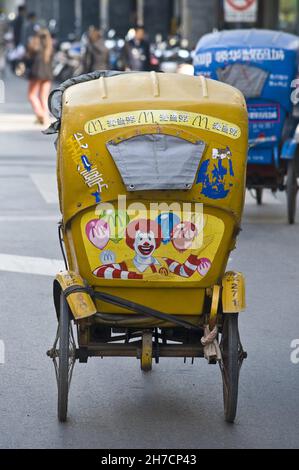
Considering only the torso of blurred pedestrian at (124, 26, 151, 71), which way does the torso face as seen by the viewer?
toward the camera

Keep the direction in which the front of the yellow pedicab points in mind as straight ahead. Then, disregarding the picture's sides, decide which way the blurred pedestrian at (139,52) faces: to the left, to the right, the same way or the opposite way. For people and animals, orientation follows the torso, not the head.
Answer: the opposite way

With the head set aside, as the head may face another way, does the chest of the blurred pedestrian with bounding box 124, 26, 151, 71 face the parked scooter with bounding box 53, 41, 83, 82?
no

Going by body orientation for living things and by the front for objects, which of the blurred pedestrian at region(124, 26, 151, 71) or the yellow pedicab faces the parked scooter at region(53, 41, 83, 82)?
the yellow pedicab

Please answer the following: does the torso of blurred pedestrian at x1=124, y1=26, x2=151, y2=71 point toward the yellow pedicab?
yes

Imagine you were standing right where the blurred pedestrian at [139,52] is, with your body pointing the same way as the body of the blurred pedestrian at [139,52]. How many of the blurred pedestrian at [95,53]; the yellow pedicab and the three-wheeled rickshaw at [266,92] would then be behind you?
0

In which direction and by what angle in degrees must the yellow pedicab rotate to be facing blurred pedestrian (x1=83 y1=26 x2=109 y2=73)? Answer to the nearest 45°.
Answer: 0° — it already faces them

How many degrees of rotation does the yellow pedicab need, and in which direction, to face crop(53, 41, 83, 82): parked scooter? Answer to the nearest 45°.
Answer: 0° — it already faces it

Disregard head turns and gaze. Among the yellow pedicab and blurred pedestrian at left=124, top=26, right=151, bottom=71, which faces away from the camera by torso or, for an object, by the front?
the yellow pedicab

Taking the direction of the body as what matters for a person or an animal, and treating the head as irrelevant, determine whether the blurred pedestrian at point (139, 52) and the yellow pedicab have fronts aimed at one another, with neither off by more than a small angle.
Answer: yes

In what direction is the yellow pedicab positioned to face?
away from the camera

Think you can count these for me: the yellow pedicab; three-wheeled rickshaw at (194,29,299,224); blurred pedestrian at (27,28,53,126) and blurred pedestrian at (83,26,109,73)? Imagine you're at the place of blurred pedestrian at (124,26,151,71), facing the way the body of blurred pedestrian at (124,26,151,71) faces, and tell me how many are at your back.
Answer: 0

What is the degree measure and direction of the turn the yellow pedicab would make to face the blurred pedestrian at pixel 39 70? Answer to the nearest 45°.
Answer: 0° — it already faces them

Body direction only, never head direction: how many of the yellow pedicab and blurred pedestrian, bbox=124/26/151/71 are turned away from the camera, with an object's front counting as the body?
1

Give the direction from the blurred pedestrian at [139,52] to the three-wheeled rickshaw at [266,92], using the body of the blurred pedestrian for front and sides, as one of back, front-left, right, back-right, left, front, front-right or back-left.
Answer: front
